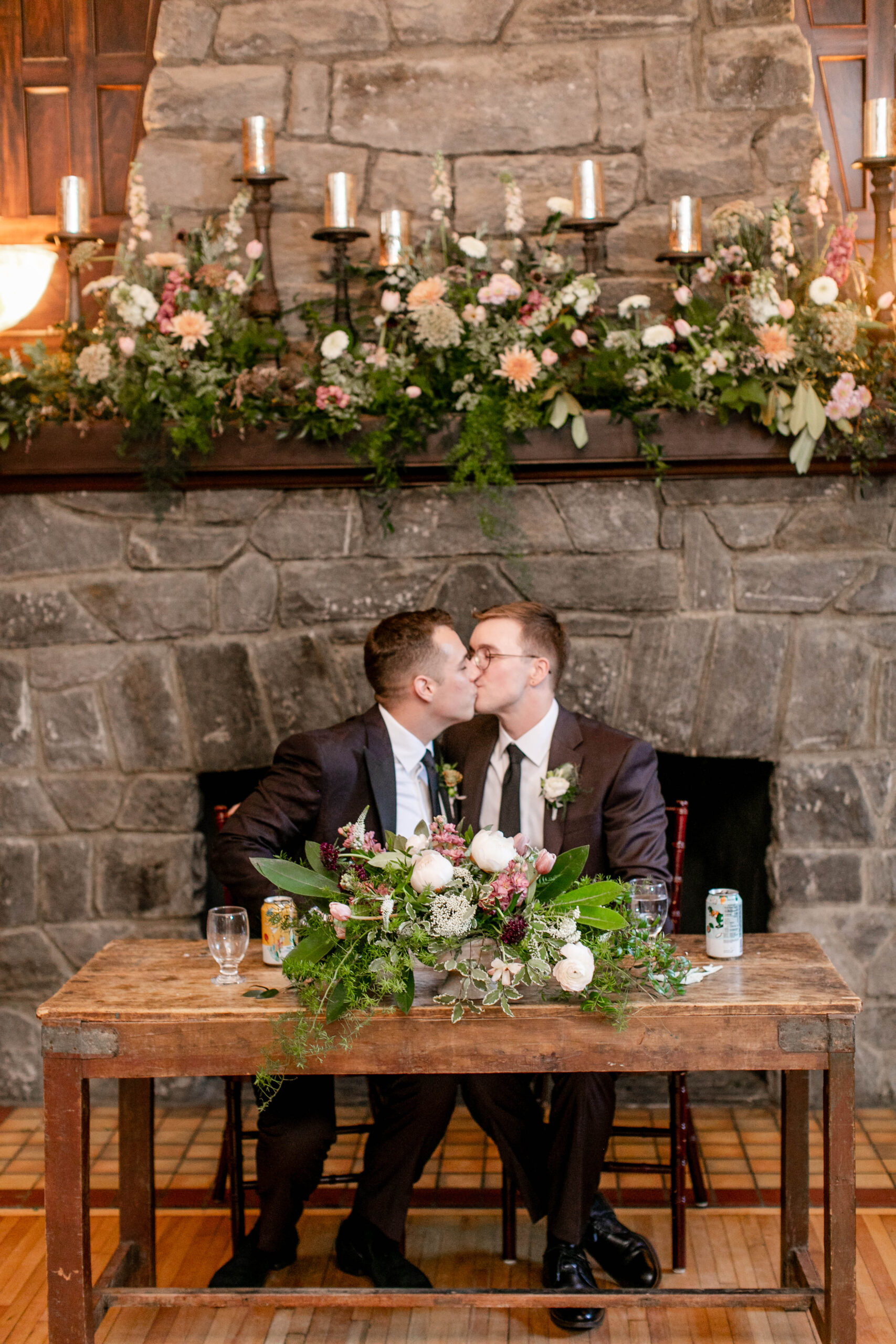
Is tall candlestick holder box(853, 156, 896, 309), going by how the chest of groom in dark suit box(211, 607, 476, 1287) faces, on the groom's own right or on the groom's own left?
on the groom's own left

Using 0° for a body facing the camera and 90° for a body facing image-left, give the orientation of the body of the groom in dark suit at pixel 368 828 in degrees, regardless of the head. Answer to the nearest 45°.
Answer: approximately 315°

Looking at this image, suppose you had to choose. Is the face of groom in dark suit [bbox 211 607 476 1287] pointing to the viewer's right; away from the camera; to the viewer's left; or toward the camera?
to the viewer's right
